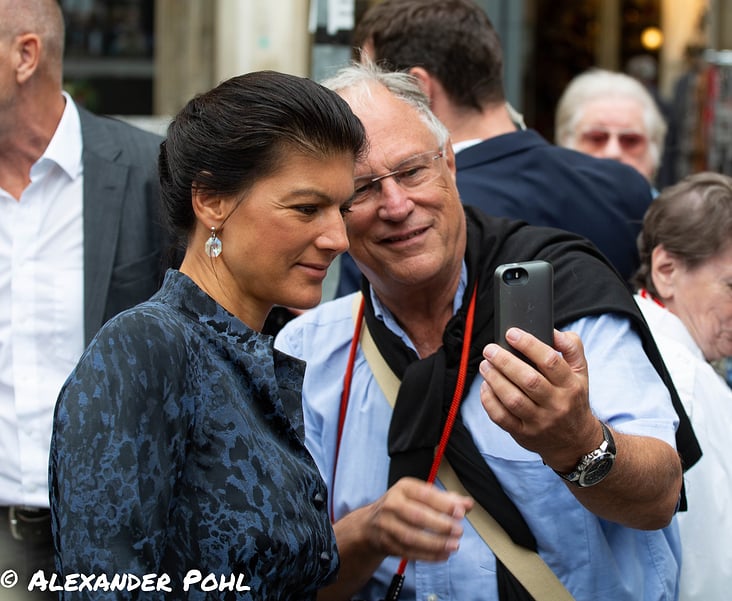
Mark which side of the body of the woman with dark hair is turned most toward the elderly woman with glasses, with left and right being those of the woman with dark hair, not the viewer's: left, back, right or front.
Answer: left

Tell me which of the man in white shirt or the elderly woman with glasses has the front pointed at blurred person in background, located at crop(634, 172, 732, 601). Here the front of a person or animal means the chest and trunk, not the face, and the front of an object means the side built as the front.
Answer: the elderly woman with glasses

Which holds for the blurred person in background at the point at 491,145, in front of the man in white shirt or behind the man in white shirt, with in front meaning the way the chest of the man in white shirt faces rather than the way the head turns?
behind

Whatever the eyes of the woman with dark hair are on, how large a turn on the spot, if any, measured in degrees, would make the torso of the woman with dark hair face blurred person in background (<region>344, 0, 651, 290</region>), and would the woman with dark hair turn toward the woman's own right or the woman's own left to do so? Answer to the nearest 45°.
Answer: approximately 90° to the woman's own left

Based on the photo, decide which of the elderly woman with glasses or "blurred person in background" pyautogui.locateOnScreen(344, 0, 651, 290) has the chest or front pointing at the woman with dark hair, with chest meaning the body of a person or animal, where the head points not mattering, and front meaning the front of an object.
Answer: the elderly woman with glasses

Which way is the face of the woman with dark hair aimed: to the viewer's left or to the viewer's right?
to the viewer's right

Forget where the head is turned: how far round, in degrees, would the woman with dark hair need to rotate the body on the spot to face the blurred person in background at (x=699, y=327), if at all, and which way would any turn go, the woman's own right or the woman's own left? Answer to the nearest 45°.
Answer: approximately 90° to the woman's own left

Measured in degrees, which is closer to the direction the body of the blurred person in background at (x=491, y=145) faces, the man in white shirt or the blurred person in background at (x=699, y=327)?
the man in white shirt

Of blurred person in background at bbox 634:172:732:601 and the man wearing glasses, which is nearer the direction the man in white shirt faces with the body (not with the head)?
the man wearing glasses

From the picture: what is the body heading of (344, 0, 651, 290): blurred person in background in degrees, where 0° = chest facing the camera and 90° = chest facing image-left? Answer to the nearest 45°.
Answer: approximately 135°

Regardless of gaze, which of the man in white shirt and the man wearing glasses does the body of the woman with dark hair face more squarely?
the man wearing glasses

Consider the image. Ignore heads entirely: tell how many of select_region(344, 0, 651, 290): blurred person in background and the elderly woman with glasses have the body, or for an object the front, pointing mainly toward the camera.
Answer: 1

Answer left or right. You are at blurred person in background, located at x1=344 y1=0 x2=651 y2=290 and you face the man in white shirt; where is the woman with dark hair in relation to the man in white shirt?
left

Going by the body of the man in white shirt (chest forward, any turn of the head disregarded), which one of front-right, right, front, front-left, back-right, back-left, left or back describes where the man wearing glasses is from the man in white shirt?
left
